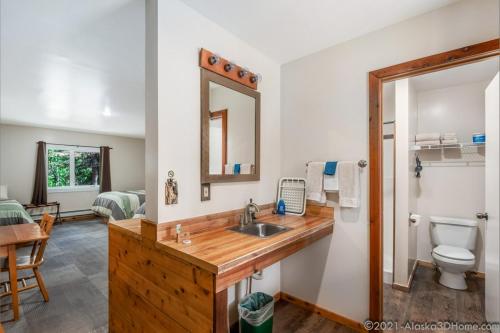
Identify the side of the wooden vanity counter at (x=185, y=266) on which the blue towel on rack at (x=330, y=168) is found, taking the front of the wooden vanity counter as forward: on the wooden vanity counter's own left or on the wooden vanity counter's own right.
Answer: on the wooden vanity counter's own left

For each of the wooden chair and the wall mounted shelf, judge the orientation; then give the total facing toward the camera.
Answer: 1

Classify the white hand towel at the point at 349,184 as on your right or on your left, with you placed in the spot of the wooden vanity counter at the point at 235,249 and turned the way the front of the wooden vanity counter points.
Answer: on your left

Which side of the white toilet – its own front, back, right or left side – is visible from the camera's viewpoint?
front

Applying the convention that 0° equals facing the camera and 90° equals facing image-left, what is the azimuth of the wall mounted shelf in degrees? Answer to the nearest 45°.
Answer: approximately 0°

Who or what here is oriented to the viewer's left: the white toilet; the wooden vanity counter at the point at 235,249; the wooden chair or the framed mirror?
the wooden chair

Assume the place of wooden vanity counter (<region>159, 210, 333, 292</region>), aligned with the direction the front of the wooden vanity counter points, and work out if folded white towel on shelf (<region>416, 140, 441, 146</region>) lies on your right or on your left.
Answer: on your left

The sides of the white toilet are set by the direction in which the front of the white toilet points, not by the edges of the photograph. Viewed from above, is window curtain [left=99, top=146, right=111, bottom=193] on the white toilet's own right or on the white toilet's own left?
on the white toilet's own right

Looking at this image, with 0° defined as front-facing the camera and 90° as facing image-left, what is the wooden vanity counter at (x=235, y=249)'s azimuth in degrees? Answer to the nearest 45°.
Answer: approximately 315°

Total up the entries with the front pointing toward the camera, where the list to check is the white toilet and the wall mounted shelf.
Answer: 2
